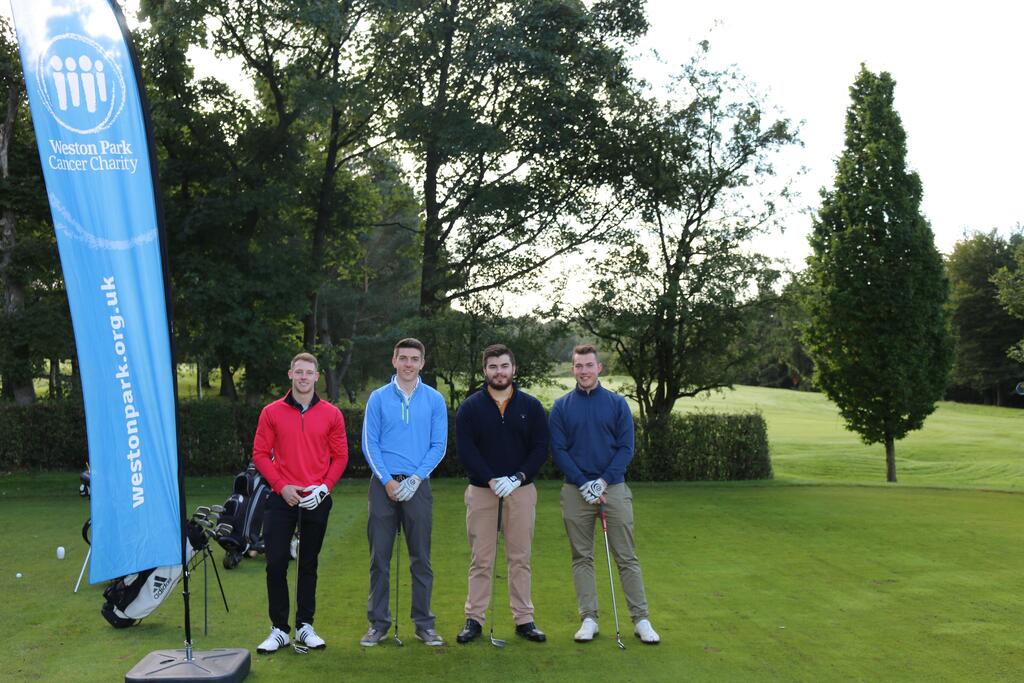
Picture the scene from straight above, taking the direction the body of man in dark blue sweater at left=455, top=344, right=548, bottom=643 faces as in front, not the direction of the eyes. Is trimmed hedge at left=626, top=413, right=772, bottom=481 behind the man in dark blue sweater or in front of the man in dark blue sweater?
behind

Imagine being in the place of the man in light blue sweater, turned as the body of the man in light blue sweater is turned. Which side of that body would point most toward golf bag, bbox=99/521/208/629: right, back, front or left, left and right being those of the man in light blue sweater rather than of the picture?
right

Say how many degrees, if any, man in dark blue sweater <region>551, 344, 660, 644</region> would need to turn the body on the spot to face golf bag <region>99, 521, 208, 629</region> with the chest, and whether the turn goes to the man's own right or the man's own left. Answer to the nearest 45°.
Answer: approximately 90° to the man's own right

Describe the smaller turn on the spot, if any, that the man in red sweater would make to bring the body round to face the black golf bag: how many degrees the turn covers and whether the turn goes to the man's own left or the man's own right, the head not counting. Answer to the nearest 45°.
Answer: approximately 180°

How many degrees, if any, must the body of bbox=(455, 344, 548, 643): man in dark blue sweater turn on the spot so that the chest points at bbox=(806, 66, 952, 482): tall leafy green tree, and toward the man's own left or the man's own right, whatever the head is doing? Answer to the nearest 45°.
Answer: approximately 135° to the man's own left

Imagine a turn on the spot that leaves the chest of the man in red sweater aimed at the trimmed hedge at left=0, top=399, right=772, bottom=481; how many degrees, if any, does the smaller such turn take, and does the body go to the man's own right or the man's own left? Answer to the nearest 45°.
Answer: approximately 180°
